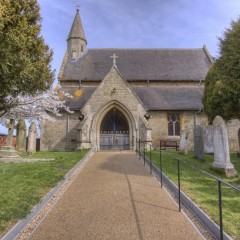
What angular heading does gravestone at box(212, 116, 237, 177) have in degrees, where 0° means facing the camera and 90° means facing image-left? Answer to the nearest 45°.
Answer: approximately 45°

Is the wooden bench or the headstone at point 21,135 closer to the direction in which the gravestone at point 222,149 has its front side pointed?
the headstone

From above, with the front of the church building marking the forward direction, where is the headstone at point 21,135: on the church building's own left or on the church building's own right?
on the church building's own right

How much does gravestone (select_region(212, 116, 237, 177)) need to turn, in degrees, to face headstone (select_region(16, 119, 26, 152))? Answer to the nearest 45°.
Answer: approximately 45° to its right

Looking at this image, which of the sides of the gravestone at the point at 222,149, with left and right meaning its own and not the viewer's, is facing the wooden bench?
right

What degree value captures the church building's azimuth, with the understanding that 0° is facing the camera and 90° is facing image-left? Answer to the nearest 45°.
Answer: approximately 0°

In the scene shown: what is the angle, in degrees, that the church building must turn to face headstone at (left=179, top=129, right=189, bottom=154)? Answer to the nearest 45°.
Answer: approximately 45° to its left
